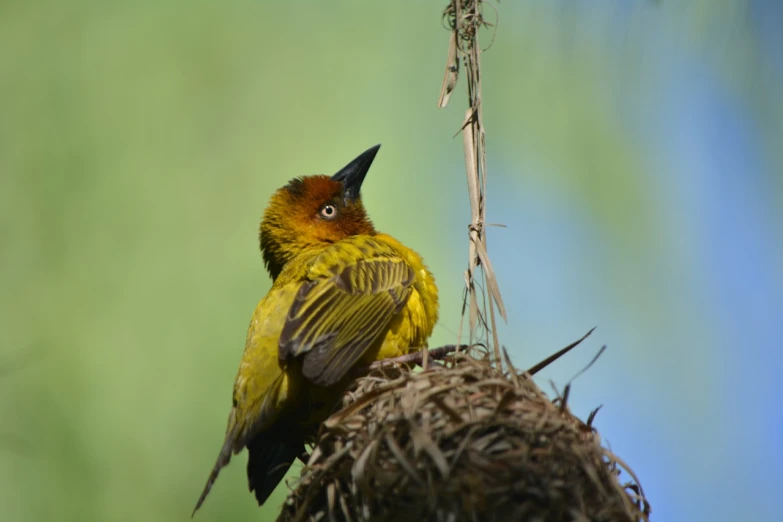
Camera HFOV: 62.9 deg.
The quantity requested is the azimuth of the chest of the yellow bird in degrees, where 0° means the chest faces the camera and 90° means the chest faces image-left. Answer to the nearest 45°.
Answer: approximately 270°
